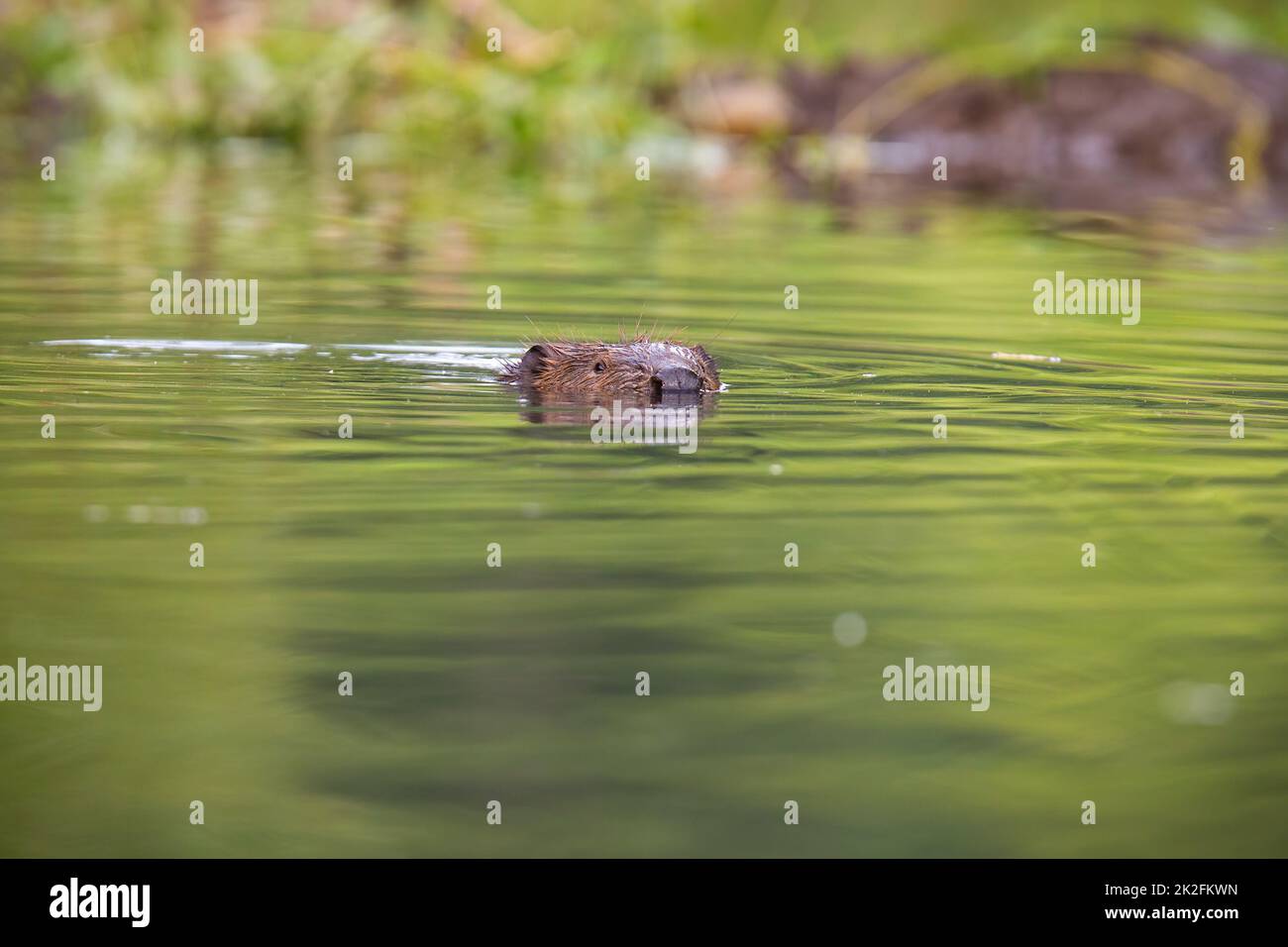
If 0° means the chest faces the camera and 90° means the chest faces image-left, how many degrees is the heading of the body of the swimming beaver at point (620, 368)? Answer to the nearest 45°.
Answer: approximately 315°
